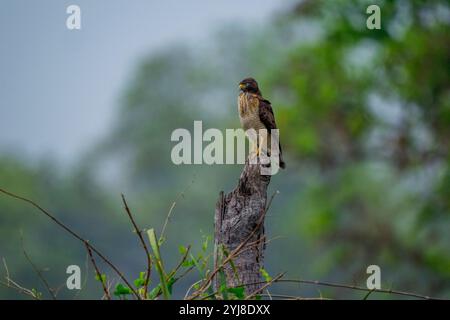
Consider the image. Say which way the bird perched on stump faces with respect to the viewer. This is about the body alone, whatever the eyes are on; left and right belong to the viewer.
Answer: facing the viewer and to the left of the viewer

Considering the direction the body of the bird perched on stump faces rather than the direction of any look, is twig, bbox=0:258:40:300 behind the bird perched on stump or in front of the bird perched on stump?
in front
